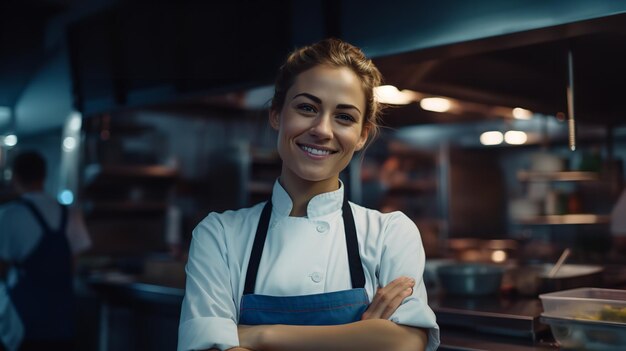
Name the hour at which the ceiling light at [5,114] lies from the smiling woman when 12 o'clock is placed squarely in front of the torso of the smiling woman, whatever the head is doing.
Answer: The ceiling light is roughly at 5 o'clock from the smiling woman.

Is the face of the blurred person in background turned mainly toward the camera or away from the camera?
away from the camera

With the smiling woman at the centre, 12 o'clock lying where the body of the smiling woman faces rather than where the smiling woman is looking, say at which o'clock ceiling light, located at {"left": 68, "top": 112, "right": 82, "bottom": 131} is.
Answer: The ceiling light is roughly at 5 o'clock from the smiling woman.

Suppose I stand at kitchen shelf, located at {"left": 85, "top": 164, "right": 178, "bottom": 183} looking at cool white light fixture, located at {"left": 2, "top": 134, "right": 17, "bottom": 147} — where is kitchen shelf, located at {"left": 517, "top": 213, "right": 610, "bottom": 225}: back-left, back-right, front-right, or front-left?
back-left

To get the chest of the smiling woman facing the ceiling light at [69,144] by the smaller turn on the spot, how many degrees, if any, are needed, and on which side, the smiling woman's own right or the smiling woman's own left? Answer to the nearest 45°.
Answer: approximately 135° to the smiling woman's own right

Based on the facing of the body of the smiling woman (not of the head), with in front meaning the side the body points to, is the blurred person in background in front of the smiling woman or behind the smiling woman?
behind

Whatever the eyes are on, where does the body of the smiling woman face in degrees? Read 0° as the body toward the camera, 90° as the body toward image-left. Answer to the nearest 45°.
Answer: approximately 0°

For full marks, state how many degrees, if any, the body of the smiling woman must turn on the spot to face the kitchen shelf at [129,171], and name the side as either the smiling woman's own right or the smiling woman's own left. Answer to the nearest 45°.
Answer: approximately 180°

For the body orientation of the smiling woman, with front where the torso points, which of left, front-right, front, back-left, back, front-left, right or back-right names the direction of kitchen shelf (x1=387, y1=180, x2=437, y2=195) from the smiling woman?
back

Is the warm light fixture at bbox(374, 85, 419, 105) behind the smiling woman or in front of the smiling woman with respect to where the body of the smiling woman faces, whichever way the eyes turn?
behind

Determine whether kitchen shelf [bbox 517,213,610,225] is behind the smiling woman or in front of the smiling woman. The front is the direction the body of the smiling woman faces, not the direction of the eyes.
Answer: behind

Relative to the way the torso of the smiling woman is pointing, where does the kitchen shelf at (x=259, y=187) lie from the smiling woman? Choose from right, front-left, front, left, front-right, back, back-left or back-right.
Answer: back

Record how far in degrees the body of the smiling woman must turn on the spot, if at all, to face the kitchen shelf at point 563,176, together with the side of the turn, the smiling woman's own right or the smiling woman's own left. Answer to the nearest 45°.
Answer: approximately 135° to the smiling woman's own left

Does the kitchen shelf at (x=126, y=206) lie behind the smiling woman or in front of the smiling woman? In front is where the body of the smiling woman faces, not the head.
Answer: behind

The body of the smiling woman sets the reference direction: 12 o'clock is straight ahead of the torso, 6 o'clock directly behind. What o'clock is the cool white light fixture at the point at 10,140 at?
The cool white light fixture is roughly at 5 o'clock from the smiling woman.
